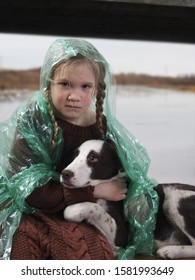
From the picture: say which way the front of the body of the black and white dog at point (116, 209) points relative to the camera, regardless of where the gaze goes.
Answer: to the viewer's left

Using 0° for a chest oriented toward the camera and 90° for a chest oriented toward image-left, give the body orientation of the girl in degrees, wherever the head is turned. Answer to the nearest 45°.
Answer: approximately 0°
